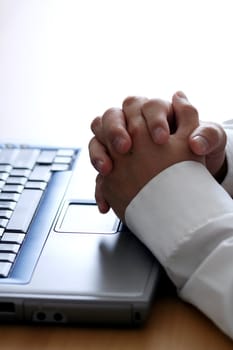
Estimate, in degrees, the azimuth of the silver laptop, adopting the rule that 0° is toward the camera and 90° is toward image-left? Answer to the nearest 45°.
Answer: approximately 270°
